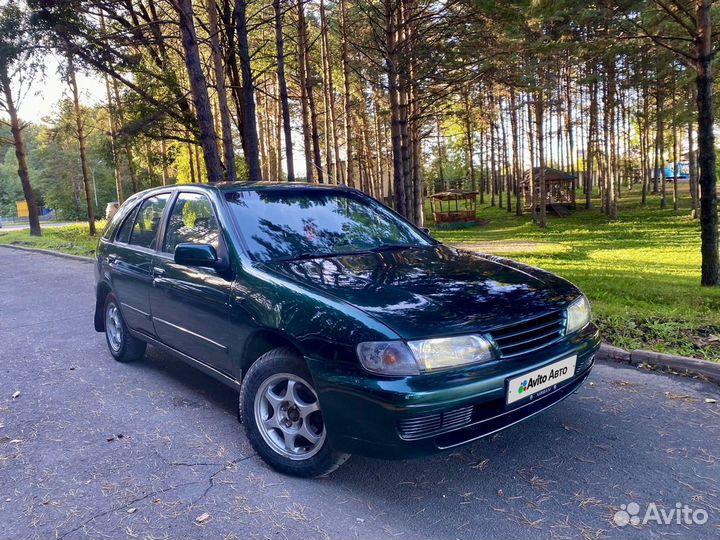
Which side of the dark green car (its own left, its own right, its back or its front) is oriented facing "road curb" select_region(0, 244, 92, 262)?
back

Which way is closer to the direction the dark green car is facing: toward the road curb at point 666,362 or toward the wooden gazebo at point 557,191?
the road curb

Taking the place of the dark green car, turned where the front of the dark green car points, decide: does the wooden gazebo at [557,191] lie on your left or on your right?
on your left

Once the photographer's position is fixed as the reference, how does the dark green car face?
facing the viewer and to the right of the viewer

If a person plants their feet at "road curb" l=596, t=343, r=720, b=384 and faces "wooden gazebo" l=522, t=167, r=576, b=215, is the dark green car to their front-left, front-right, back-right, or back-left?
back-left

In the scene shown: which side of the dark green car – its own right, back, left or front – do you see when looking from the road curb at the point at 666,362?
left

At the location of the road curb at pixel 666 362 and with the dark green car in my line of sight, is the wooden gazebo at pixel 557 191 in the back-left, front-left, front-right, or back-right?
back-right
